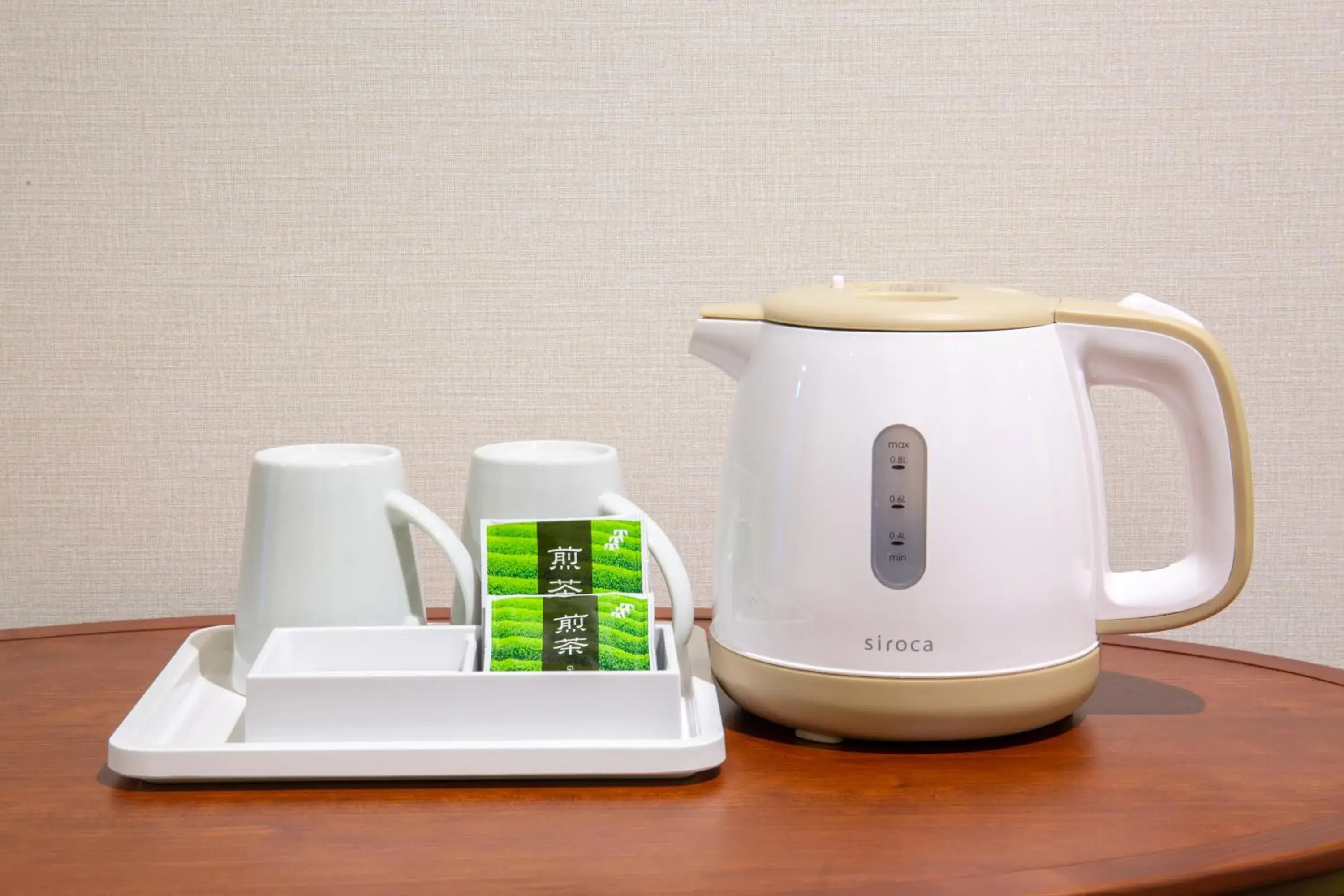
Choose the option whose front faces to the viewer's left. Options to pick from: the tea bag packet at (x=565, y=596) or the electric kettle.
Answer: the electric kettle

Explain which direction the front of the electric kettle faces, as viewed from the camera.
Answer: facing to the left of the viewer

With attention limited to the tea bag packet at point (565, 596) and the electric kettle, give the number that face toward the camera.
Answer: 1

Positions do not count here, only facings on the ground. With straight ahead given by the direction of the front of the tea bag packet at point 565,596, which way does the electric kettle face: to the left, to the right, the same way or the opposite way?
to the right

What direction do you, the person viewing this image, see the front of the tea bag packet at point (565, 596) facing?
facing the viewer
